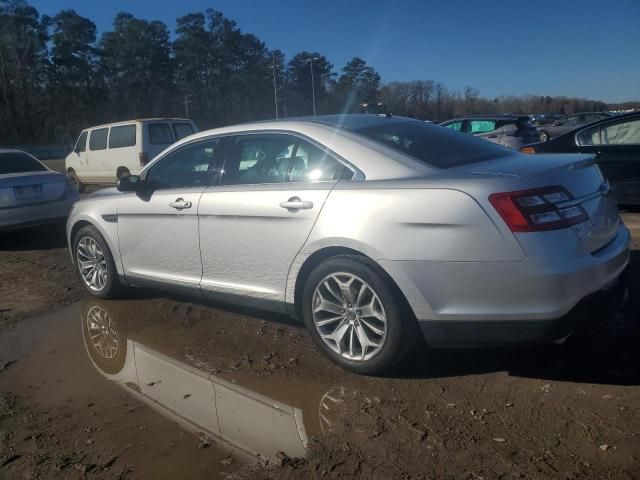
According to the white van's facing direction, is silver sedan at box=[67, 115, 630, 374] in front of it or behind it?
behind

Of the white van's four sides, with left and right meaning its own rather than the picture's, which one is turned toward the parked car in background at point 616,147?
back

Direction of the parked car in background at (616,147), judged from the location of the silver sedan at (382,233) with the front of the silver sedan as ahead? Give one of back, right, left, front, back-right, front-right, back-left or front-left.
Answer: right

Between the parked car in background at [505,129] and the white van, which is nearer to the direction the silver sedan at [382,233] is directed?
the white van

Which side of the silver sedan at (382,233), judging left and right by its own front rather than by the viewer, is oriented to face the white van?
front

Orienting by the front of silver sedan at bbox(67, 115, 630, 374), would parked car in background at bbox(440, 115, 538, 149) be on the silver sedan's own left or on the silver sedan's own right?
on the silver sedan's own right

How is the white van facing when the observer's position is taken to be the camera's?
facing away from the viewer and to the left of the viewer

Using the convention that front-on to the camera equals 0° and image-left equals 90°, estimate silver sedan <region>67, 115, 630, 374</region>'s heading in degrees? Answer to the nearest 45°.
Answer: approximately 135°

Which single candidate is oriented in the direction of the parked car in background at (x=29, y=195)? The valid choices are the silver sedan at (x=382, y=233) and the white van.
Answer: the silver sedan

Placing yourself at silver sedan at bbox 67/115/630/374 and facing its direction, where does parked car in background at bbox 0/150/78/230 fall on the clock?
The parked car in background is roughly at 12 o'clock from the silver sedan.

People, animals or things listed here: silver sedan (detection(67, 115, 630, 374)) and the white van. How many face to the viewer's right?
0

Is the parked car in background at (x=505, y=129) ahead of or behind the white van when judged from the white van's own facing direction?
behind

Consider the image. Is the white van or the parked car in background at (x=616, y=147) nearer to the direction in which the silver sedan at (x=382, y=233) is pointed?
the white van
